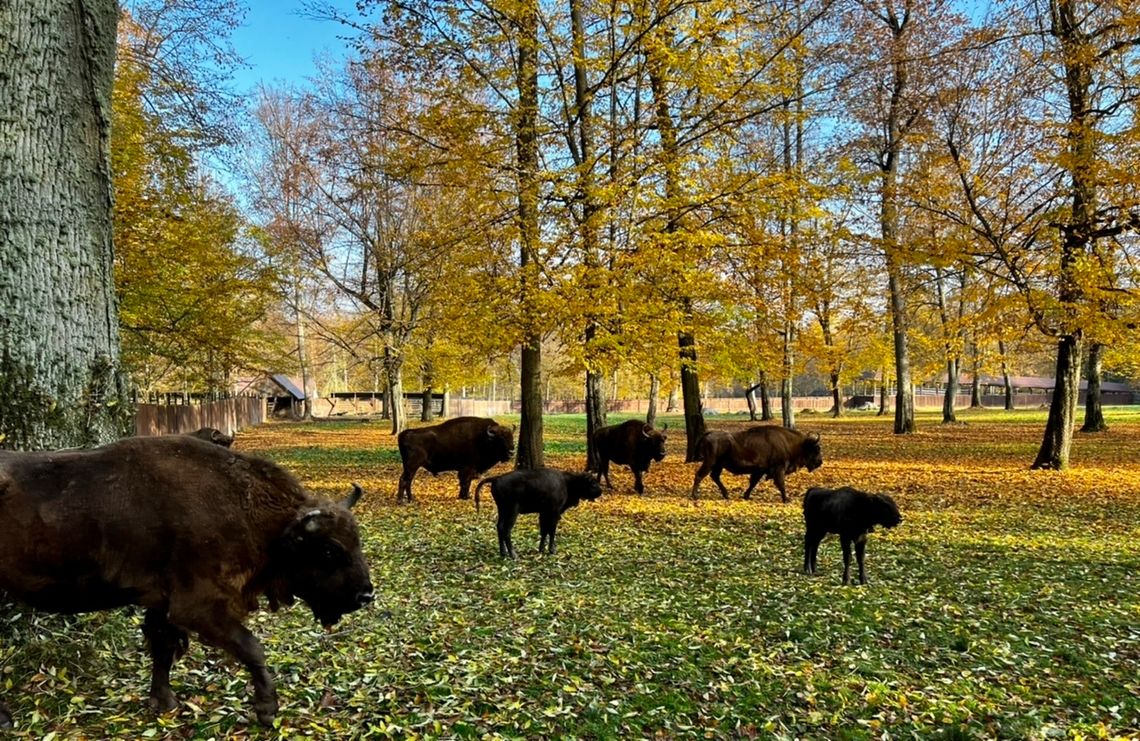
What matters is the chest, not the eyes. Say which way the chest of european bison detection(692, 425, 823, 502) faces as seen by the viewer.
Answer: to the viewer's right

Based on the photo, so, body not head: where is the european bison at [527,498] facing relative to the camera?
to the viewer's right

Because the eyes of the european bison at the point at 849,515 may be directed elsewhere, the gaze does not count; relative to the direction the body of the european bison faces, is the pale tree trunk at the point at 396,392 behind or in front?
behind

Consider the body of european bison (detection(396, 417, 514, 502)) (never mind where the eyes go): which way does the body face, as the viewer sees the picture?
to the viewer's right

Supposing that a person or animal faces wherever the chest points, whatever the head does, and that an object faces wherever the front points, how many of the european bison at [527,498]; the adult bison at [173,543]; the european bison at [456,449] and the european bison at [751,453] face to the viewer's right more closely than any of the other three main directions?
4

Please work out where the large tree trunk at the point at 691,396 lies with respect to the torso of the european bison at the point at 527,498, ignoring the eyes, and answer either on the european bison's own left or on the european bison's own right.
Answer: on the european bison's own left

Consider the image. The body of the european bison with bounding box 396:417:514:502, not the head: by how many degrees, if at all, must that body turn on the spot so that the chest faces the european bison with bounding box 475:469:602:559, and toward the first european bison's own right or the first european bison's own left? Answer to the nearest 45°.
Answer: approximately 90° to the first european bison's own right

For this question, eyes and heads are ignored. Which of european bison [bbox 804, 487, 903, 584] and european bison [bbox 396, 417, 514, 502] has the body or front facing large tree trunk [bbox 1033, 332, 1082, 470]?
european bison [bbox 396, 417, 514, 502]

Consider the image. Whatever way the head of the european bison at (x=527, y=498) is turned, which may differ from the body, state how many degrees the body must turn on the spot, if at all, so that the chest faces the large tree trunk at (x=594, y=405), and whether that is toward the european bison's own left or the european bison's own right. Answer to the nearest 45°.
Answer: approximately 90° to the european bison's own left

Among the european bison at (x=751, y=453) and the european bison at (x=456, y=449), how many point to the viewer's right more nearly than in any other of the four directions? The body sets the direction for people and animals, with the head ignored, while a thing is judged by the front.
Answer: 2

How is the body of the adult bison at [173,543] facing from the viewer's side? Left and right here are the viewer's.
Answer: facing to the right of the viewer

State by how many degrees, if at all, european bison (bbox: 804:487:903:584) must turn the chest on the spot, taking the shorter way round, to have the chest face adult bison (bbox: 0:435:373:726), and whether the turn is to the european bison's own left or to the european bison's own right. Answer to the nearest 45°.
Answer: approximately 90° to the european bison's own right
